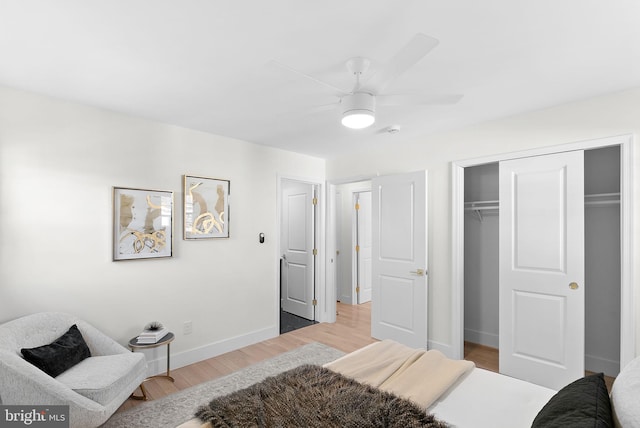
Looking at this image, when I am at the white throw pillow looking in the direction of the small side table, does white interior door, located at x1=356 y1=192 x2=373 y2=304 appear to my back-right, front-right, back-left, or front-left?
front-right

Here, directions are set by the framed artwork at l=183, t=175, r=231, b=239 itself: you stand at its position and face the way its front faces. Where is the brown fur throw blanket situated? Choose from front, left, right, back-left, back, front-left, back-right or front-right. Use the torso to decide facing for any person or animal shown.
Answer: front-right

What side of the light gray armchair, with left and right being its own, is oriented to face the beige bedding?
front

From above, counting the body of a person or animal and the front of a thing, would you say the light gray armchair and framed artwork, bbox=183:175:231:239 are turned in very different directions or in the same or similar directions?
same or similar directions

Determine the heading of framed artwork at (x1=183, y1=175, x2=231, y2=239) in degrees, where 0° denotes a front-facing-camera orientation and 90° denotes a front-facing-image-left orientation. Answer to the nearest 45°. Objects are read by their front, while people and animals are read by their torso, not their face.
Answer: approximately 315°

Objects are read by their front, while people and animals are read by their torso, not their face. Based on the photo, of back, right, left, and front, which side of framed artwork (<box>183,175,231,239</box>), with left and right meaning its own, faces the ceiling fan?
front

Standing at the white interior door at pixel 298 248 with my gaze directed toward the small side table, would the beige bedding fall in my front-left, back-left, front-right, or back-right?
front-left

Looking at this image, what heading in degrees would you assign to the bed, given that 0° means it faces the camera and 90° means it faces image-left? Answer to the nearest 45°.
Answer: approximately 135°

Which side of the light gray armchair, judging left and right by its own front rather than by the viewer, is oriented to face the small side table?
left

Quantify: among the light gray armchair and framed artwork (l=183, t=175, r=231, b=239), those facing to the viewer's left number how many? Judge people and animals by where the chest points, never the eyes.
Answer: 0

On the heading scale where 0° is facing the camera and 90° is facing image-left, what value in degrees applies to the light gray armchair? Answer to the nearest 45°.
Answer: approximately 315°

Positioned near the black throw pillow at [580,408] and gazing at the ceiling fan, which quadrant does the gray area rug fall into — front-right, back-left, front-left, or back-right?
front-left
